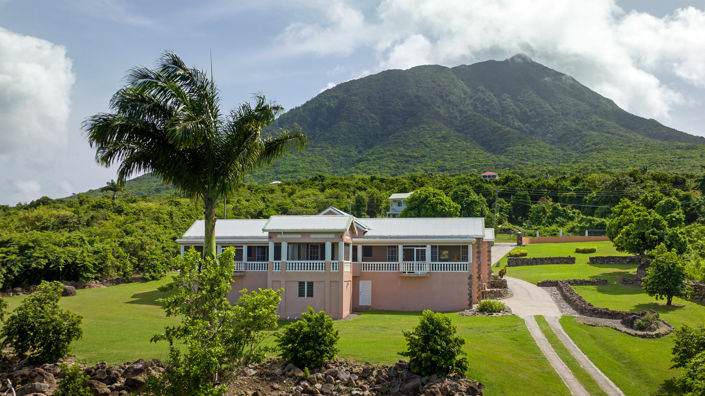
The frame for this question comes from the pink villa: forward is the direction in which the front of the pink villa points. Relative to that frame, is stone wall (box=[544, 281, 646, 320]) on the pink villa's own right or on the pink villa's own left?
on the pink villa's own left

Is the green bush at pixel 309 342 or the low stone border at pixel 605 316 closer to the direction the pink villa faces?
the green bush

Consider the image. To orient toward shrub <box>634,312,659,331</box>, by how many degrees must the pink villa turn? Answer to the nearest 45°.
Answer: approximately 45° to its left

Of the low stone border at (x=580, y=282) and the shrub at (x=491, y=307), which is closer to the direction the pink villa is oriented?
the shrub

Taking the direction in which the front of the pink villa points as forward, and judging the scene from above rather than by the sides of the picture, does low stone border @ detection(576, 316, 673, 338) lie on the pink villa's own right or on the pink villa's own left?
on the pink villa's own left

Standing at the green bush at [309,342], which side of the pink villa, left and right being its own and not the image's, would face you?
front

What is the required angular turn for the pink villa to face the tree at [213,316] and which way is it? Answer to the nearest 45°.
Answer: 0° — it already faces it

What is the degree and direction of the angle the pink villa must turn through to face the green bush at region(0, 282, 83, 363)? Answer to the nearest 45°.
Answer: approximately 45° to its right

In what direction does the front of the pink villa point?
toward the camera

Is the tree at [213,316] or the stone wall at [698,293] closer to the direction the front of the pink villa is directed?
the tree

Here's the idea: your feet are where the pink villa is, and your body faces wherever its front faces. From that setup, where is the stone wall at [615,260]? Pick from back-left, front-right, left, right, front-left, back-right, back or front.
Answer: back-left

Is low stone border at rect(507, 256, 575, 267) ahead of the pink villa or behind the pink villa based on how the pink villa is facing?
behind

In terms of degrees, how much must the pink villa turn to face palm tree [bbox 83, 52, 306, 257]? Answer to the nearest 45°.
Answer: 0° — it already faces it

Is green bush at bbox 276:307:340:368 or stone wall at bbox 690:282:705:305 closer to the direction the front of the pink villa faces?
the green bush

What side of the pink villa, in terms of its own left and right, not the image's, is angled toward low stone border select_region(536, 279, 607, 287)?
left
